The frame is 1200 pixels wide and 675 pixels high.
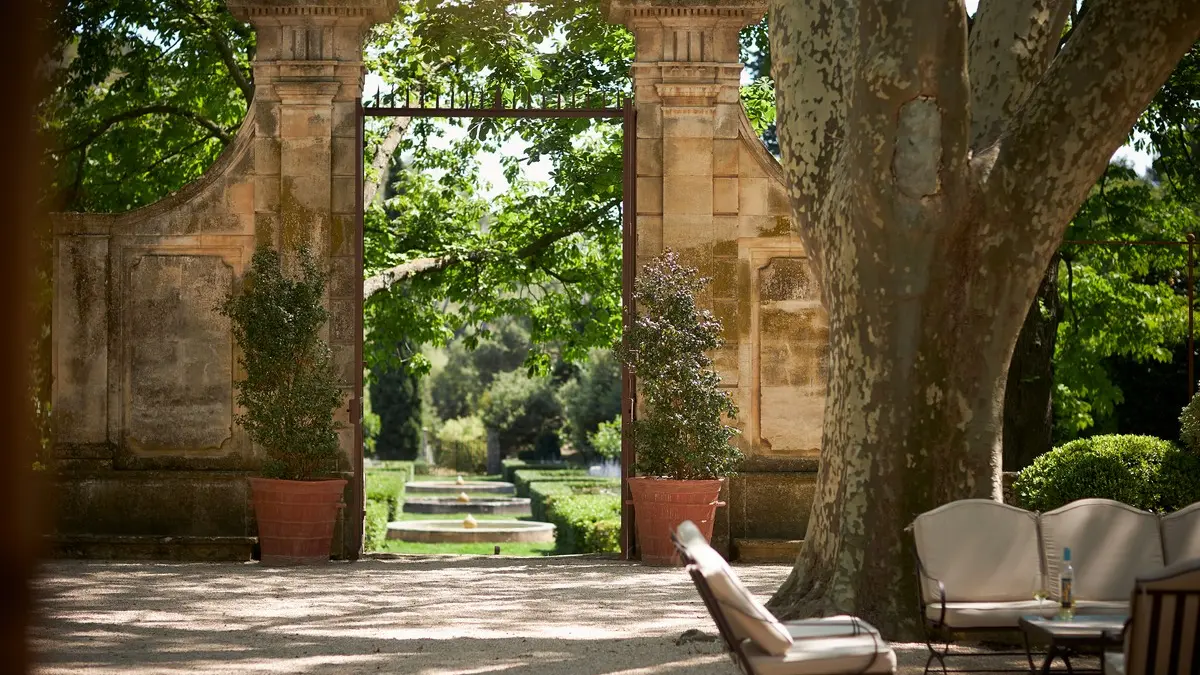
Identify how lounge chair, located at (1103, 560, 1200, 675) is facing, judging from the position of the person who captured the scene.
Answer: facing away from the viewer and to the left of the viewer

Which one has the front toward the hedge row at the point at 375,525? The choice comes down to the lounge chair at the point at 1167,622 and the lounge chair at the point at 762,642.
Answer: the lounge chair at the point at 1167,622

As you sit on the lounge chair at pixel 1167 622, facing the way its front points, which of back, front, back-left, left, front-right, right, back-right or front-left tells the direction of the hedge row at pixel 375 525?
front

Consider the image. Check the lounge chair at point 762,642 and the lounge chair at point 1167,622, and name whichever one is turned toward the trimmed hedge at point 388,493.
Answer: the lounge chair at point 1167,622

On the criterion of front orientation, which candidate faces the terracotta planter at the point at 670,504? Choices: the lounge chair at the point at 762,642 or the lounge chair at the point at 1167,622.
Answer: the lounge chair at the point at 1167,622

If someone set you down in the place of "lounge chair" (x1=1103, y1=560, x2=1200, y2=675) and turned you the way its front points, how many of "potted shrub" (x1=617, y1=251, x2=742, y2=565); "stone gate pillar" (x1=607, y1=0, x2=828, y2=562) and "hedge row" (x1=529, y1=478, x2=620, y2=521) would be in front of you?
3

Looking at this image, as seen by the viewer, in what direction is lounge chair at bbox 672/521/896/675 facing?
to the viewer's right

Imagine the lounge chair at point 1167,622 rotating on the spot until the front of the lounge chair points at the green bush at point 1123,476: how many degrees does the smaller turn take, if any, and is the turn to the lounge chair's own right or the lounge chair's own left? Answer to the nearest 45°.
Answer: approximately 45° to the lounge chair's own right

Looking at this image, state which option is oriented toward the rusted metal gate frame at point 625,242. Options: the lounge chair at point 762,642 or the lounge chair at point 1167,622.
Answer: the lounge chair at point 1167,622

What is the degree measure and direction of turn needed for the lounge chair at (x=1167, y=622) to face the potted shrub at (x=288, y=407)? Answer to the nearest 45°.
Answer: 0° — it already faces it

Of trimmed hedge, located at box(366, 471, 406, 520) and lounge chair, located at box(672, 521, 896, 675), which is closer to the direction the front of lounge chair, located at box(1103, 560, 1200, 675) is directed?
the trimmed hedge

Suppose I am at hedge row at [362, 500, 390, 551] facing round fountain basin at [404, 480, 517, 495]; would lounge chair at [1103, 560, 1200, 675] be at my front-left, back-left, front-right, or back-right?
back-right

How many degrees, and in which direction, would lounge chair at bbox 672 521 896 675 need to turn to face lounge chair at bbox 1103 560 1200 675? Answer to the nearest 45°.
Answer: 0° — it already faces it

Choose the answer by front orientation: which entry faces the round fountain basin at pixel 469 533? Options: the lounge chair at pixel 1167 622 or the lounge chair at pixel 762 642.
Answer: the lounge chair at pixel 1167 622

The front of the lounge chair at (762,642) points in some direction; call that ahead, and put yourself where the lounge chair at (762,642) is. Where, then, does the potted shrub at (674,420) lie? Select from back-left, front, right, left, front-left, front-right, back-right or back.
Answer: left

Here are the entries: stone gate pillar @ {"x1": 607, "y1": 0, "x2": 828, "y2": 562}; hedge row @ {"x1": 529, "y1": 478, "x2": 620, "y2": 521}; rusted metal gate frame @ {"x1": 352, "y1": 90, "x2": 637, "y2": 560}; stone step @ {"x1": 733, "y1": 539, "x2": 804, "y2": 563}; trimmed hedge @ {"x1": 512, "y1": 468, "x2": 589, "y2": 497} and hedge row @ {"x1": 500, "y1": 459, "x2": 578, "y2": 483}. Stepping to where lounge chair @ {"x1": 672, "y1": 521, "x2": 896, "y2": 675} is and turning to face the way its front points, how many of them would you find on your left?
6

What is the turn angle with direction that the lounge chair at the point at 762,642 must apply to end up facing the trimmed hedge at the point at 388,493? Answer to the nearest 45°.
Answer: approximately 90° to its left
